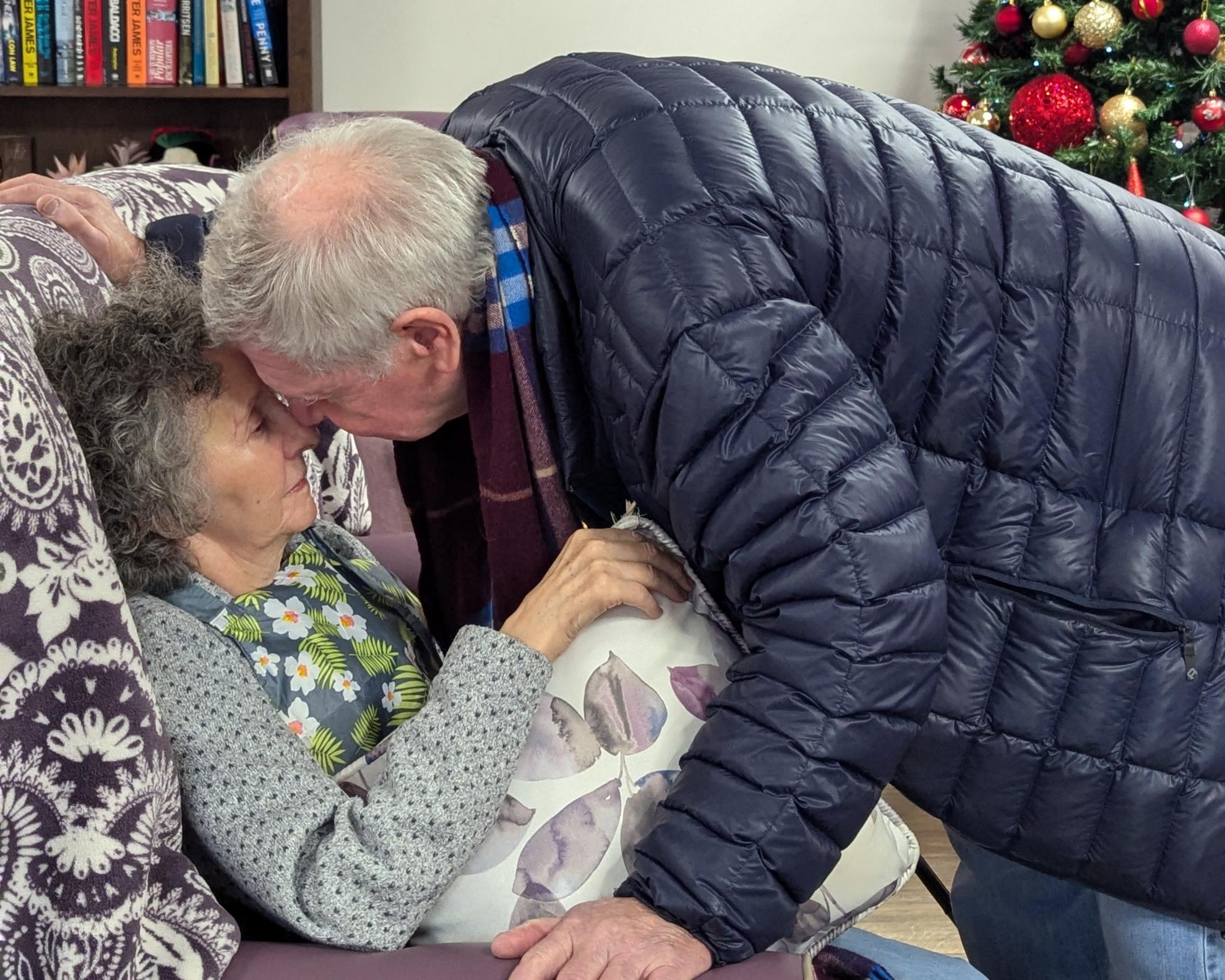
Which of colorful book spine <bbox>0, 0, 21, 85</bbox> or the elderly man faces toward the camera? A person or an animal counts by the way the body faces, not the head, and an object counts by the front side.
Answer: the colorful book spine

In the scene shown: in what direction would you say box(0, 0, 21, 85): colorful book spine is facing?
toward the camera

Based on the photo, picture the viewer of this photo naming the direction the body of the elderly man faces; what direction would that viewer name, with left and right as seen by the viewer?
facing to the left of the viewer

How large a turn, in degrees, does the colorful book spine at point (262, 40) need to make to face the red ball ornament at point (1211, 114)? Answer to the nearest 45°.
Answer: approximately 45° to its left

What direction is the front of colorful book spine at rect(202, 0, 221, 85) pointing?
toward the camera

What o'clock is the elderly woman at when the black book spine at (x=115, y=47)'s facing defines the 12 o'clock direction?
The elderly woman is roughly at 12 o'clock from the black book spine.

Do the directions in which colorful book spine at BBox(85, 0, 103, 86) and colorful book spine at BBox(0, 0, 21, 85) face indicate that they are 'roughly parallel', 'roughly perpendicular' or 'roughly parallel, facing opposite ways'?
roughly parallel

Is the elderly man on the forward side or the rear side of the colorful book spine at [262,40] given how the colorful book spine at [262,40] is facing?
on the forward side

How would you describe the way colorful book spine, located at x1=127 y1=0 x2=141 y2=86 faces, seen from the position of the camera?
facing the viewer

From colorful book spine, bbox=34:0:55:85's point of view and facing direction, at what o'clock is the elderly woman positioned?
The elderly woman is roughly at 12 o'clock from the colorful book spine.

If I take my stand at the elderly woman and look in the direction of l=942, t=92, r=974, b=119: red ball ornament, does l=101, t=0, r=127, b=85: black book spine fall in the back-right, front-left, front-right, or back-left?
front-left

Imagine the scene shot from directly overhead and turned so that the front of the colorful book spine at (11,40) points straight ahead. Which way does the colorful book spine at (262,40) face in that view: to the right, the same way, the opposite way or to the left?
the same way

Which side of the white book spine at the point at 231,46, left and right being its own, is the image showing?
front

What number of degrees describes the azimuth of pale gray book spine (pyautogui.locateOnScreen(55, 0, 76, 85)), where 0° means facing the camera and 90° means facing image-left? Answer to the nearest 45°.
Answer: approximately 0°
